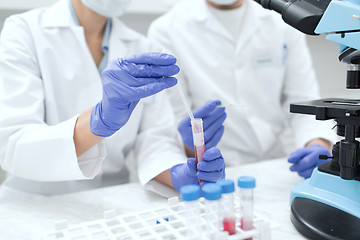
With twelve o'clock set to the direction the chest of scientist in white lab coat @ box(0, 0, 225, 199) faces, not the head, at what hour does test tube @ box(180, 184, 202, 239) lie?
The test tube is roughly at 1 o'clock from the scientist in white lab coat.

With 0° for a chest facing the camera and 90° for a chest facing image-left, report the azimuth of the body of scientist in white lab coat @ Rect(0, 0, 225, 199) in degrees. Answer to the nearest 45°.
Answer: approximately 315°

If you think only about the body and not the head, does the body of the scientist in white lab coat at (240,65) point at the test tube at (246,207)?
yes

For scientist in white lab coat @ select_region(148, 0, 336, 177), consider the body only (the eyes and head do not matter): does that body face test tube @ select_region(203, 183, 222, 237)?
yes
